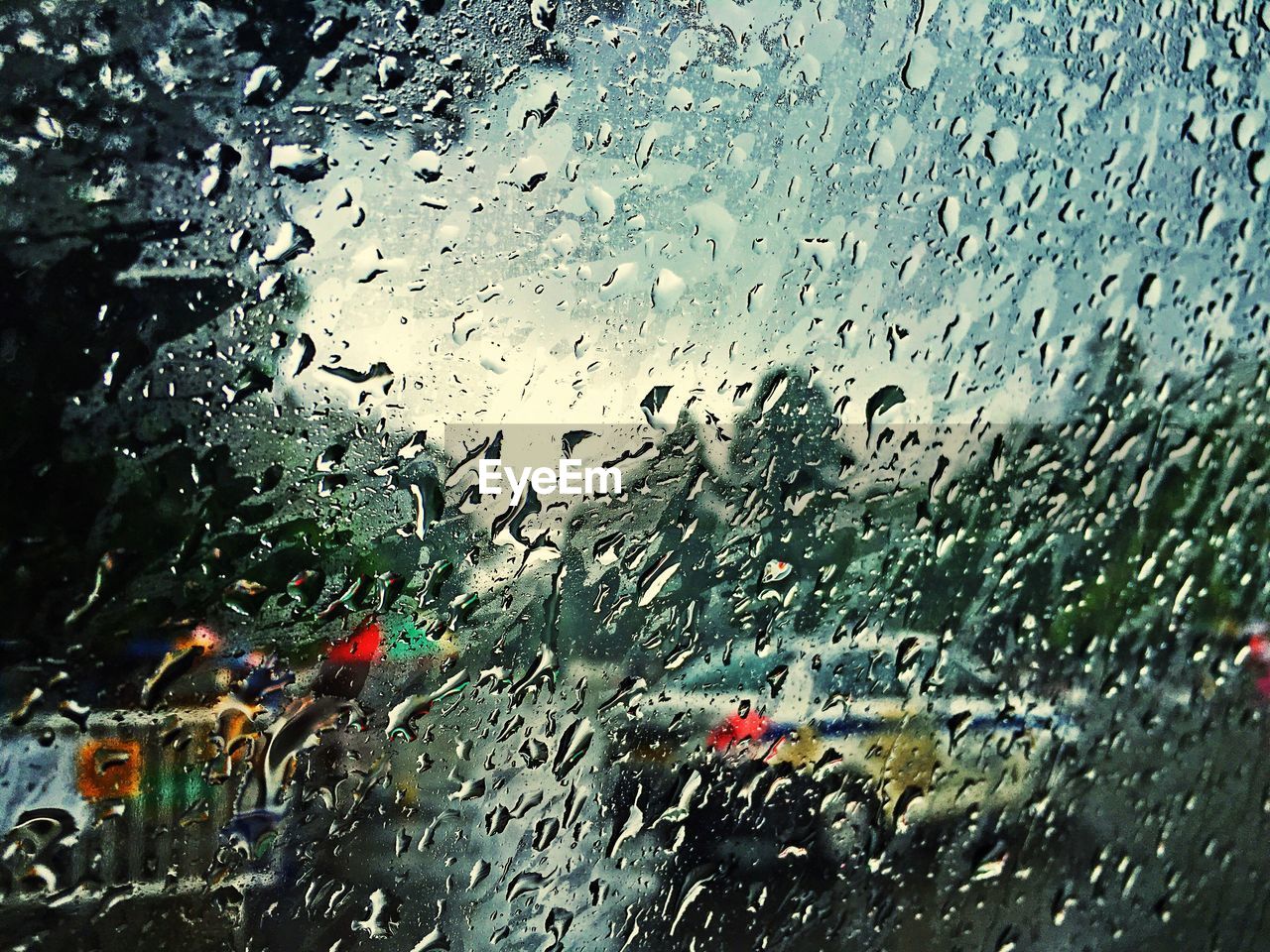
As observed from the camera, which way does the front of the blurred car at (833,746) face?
facing away from the viewer and to the right of the viewer
